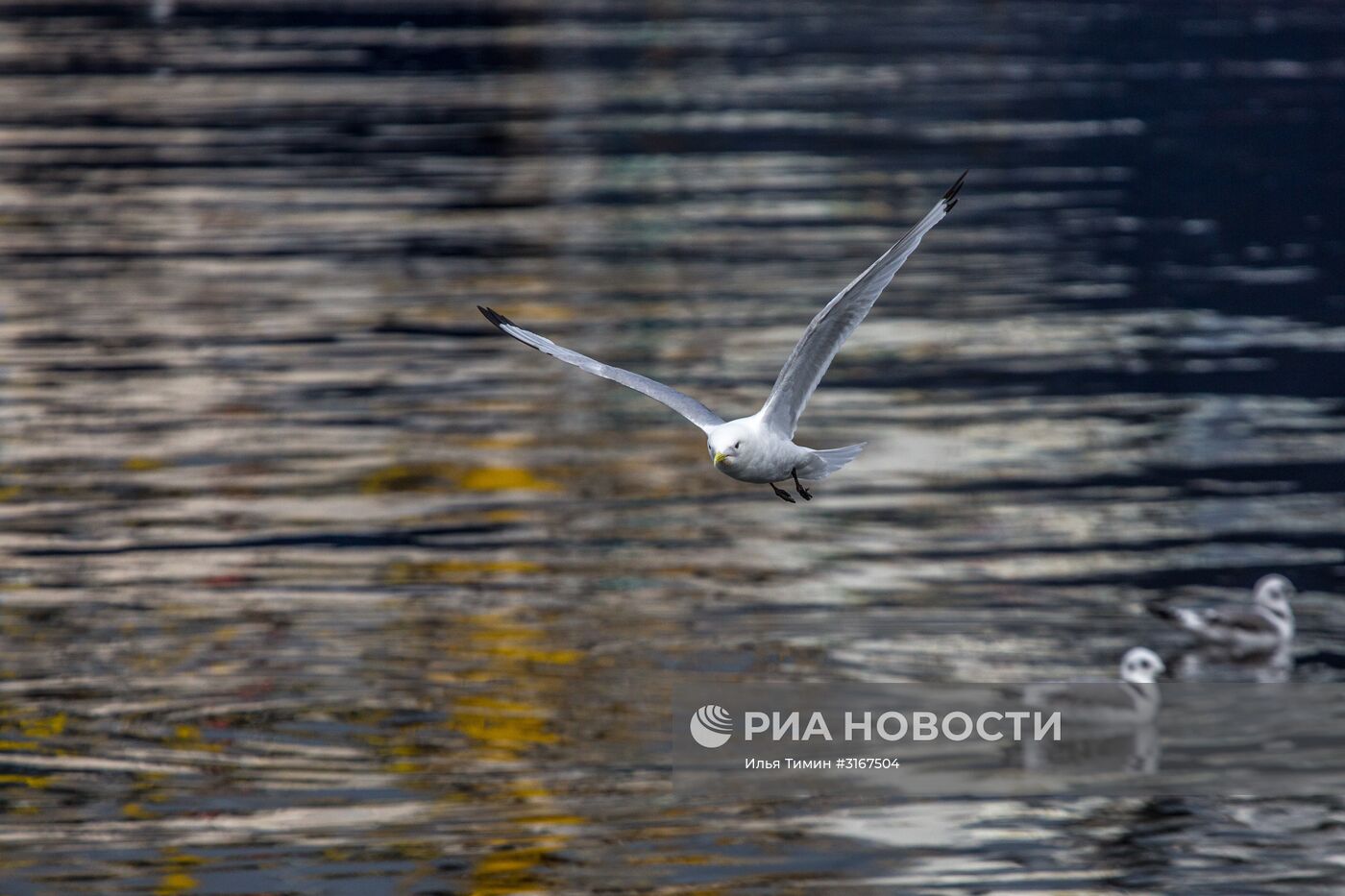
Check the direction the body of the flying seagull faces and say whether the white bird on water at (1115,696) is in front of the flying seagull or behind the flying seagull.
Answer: behind

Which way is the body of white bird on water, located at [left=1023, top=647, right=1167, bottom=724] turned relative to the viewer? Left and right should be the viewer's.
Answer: facing to the right of the viewer

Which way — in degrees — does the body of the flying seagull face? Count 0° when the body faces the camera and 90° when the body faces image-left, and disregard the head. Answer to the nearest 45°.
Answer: approximately 45°

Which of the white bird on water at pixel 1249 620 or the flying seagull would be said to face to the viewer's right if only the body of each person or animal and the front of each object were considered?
the white bird on water

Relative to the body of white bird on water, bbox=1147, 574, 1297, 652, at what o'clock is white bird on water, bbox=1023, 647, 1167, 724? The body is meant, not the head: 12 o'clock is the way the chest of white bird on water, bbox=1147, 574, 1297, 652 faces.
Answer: white bird on water, bbox=1023, 647, 1167, 724 is roughly at 4 o'clock from white bird on water, bbox=1147, 574, 1297, 652.

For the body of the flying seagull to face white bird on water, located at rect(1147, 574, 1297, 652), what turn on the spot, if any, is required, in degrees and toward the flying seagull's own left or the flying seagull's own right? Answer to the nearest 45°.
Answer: approximately 180°

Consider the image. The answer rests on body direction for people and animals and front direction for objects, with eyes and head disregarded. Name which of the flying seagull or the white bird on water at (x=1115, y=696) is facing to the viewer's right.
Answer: the white bird on water

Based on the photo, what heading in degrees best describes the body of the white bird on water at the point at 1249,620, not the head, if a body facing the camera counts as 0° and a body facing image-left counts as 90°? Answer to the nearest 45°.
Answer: approximately 270°
